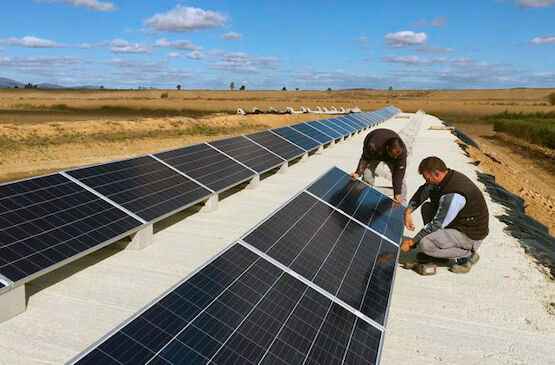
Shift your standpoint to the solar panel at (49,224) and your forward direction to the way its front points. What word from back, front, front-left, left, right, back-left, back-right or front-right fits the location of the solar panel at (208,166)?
left

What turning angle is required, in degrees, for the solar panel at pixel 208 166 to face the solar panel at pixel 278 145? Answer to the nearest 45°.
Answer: approximately 90° to its left

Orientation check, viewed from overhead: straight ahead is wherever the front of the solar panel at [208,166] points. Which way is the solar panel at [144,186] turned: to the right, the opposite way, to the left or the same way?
the same way

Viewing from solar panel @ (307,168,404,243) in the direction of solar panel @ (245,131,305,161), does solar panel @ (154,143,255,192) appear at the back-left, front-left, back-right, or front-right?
front-left

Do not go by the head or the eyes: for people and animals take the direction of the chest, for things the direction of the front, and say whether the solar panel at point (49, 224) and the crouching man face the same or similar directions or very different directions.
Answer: very different directions

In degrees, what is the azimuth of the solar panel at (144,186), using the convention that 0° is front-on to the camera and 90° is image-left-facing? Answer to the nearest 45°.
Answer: approximately 315°

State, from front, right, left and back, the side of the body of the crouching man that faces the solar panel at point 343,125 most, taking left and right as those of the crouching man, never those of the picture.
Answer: right

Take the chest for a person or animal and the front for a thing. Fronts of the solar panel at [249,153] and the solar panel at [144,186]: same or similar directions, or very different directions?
same or similar directions

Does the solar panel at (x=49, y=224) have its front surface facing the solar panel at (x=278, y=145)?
no

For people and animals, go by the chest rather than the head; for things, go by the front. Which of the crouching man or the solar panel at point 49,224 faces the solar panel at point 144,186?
the crouching man

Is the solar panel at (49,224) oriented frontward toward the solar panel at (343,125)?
no
